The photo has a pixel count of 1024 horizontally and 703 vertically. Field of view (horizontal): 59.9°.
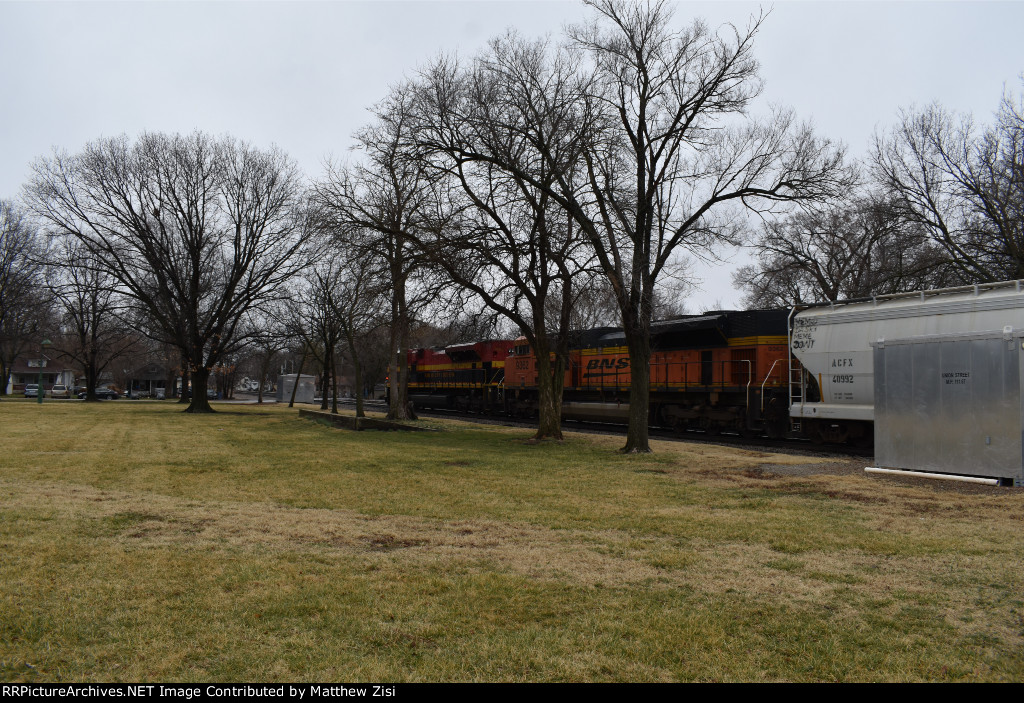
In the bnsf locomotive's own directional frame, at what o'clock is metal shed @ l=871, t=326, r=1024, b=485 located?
The metal shed is roughly at 7 o'clock from the bnsf locomotive.

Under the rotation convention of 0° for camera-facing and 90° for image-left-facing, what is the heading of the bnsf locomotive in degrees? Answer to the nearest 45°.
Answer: approximately 135°

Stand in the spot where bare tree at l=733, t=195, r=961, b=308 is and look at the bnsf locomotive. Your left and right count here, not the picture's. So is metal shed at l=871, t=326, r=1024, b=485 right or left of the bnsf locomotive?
left

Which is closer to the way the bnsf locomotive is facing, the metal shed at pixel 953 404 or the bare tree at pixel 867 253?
the bare tree

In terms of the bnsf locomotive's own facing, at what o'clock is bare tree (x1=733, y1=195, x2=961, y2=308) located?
The bare tree is roughly at 3 o'clock from the bnsf locomotive.
